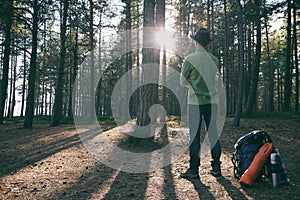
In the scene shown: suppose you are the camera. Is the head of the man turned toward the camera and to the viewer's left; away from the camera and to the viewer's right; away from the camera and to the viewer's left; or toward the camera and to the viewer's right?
away from the camera and to the viewer's left

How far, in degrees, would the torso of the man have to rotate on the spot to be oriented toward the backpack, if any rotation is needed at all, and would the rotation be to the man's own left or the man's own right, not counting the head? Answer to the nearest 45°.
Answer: approximately 135° to the man's own right

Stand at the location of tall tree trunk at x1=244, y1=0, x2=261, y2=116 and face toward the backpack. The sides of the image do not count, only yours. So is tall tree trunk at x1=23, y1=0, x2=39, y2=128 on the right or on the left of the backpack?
right

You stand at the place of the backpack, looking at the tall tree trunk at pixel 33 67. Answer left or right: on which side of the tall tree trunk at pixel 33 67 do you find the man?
left

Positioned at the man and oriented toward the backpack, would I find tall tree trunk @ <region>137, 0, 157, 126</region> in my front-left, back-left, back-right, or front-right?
back-left

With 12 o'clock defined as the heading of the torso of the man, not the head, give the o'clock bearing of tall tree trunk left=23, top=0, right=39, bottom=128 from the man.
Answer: The tall tree trunk is roughly at 12 o'clock from the man.

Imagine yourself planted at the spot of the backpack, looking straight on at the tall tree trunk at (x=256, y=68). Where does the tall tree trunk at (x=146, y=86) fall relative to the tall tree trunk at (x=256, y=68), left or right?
left

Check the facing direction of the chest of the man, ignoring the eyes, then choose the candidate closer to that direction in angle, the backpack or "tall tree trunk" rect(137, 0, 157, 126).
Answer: the tall tree trunk

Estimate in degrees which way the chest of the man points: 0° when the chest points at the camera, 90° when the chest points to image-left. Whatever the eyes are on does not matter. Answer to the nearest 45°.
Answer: approximately 135°

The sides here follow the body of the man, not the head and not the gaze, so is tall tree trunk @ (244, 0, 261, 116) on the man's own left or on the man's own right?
on the man's own right
